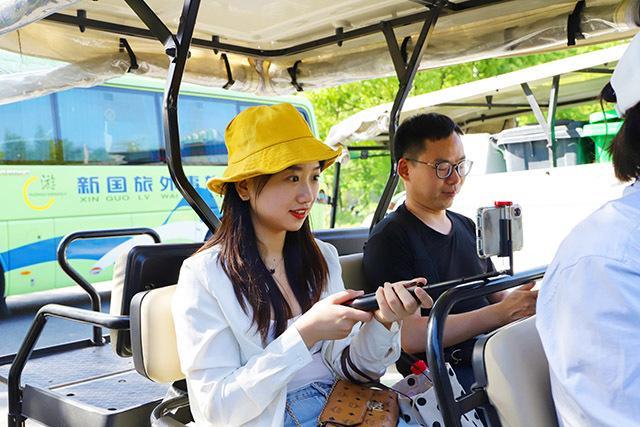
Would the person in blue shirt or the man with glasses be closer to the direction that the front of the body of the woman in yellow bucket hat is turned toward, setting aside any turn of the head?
the person in blue shirt

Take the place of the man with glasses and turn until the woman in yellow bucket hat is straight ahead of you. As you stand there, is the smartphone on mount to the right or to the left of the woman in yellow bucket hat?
left
